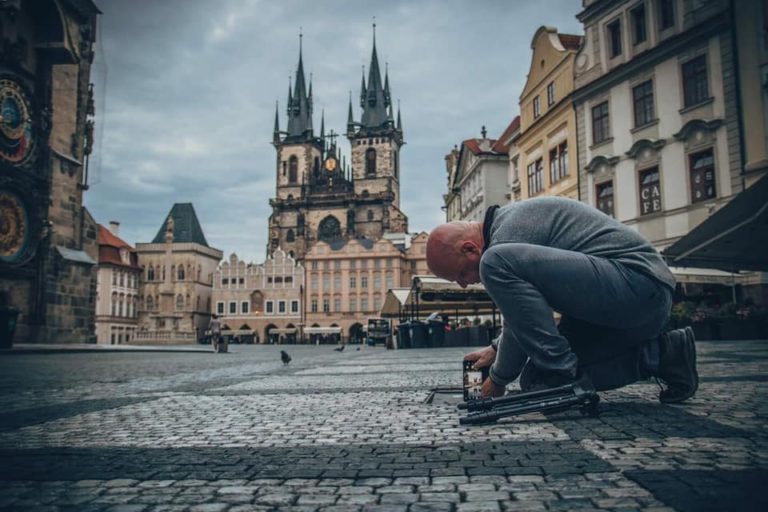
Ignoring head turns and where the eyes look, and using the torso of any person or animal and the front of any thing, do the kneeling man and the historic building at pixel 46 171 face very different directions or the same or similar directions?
very different directions

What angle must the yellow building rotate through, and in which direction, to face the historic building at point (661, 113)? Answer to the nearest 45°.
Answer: approximately 90° to its left

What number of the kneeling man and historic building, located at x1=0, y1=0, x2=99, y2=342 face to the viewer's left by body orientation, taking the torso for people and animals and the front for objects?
1

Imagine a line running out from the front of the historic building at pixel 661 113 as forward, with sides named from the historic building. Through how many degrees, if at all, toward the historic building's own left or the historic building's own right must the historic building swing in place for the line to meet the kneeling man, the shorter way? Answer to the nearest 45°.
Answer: approximately 45° to the historic building's own left

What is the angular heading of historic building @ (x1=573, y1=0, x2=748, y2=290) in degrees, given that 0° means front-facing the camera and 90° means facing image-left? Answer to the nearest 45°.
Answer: approximately 45°

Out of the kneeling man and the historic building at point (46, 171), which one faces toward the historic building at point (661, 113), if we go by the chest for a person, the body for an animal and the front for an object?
the historic building at point (46, 171)

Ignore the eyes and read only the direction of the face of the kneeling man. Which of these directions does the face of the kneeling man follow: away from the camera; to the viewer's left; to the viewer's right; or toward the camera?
to the viewer's left

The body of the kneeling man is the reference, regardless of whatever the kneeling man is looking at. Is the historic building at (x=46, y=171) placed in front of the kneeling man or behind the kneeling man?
in front

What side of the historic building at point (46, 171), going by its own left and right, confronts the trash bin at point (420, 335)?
front

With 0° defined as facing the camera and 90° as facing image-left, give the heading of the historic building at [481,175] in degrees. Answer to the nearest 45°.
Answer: approximately 45°
